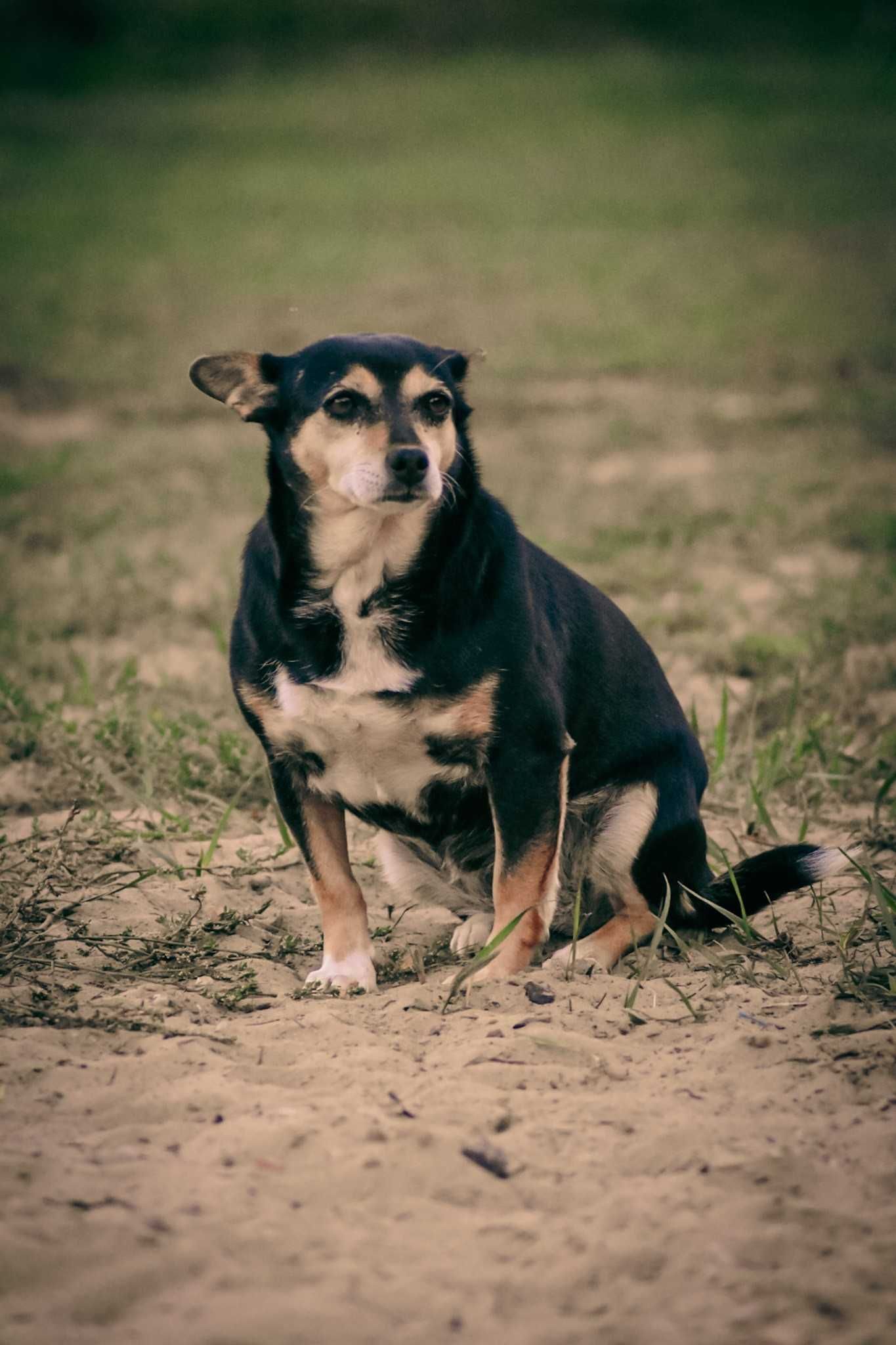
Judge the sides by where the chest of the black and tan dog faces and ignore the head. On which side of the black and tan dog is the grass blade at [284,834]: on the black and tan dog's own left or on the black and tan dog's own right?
on the black and tan dog's own right

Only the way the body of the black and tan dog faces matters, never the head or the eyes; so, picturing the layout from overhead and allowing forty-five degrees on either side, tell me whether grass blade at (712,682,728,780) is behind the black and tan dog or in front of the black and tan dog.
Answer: behind

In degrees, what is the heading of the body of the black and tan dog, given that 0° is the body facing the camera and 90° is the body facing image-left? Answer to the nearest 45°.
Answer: approximately 45°

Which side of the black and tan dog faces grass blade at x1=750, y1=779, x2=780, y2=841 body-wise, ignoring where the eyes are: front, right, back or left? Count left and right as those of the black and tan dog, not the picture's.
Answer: back
